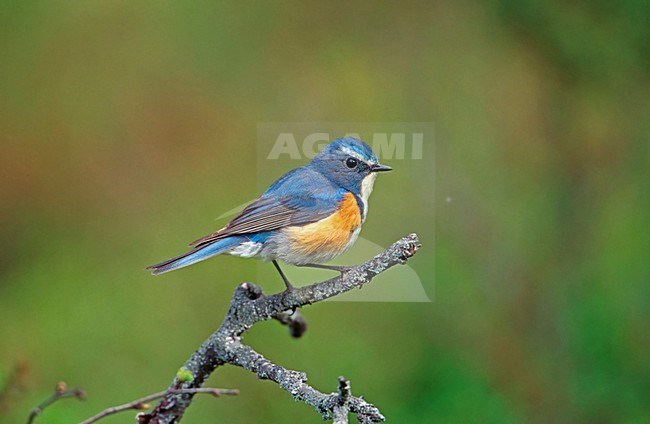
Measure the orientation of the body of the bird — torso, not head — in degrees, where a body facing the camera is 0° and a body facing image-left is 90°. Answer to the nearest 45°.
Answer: approximately 270°
